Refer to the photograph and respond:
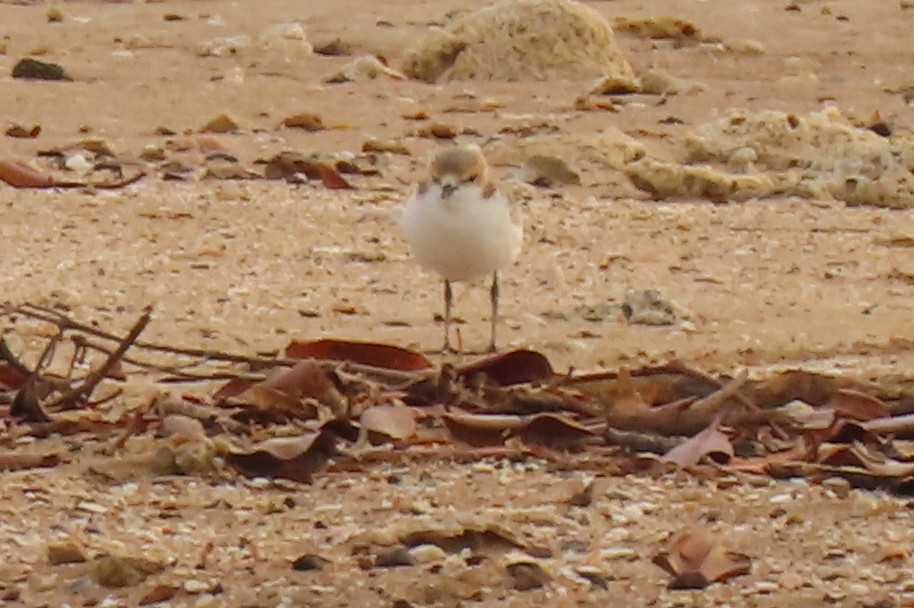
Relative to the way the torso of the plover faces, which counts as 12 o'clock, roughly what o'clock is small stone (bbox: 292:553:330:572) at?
The small stone is roughly at 12 o'clock from the plover.

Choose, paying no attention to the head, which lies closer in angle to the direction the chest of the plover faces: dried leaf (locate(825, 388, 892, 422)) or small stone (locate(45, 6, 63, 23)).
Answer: the dried leaf

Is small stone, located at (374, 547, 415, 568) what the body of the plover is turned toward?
yes

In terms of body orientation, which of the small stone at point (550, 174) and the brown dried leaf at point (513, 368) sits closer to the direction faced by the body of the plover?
the brown dried leaf

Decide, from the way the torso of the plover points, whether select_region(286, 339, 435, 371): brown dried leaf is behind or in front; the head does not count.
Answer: in front

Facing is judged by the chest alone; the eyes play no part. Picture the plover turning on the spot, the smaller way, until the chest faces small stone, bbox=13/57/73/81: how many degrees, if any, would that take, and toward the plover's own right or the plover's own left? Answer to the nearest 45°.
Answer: approximately 135° to the plover's own right

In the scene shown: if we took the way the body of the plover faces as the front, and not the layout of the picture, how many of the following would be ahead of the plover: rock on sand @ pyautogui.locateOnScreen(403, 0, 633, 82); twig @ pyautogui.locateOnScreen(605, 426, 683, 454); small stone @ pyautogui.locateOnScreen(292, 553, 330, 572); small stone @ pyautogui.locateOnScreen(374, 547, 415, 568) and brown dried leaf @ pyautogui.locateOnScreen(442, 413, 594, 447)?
4

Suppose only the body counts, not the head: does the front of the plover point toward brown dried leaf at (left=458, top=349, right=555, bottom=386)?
yes

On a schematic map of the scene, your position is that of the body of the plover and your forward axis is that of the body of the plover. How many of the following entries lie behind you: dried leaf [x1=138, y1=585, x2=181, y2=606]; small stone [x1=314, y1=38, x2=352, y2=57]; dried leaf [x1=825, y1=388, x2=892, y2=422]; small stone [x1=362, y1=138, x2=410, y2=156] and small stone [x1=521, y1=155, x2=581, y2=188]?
3
